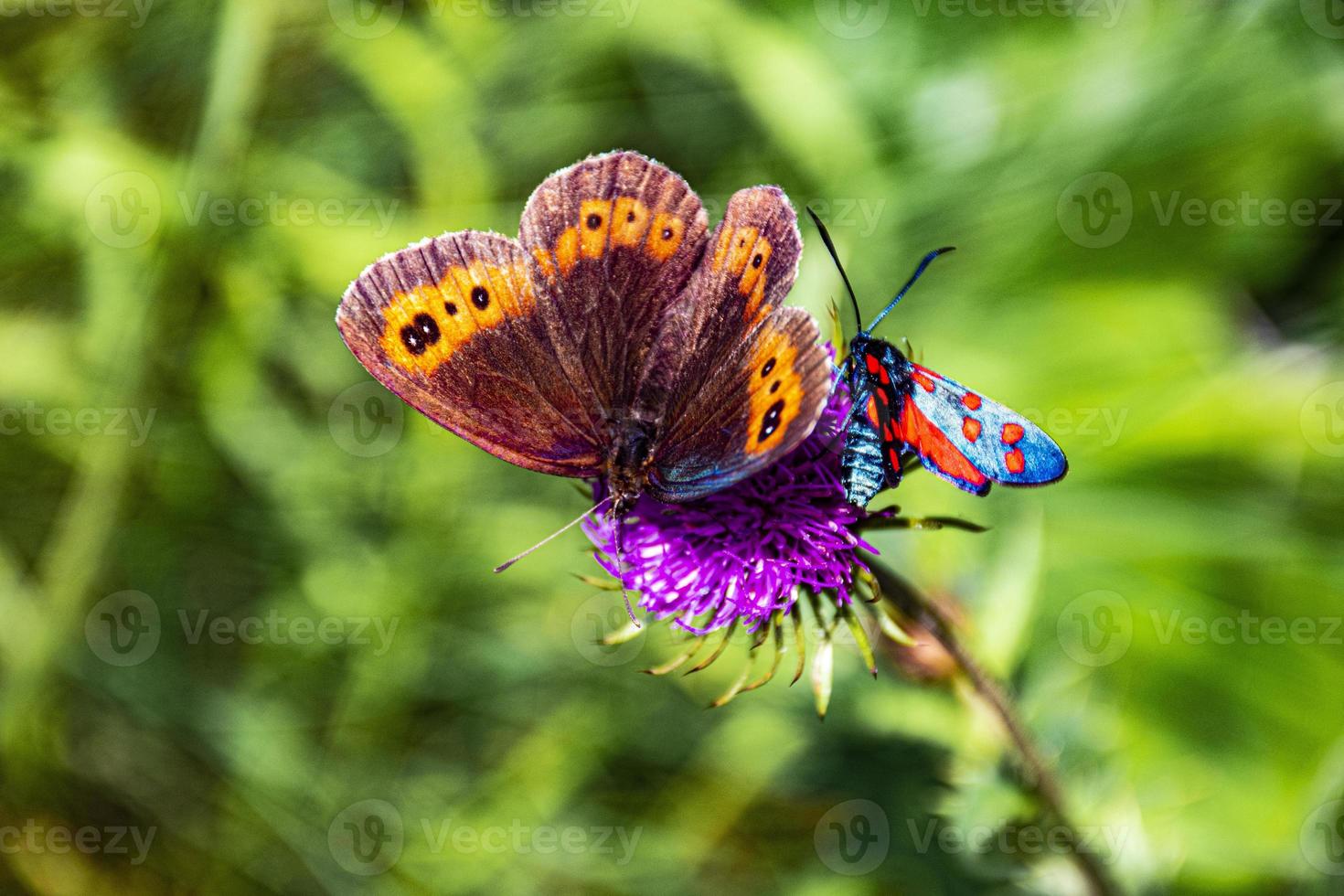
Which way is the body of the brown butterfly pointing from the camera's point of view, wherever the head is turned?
toward the camera
